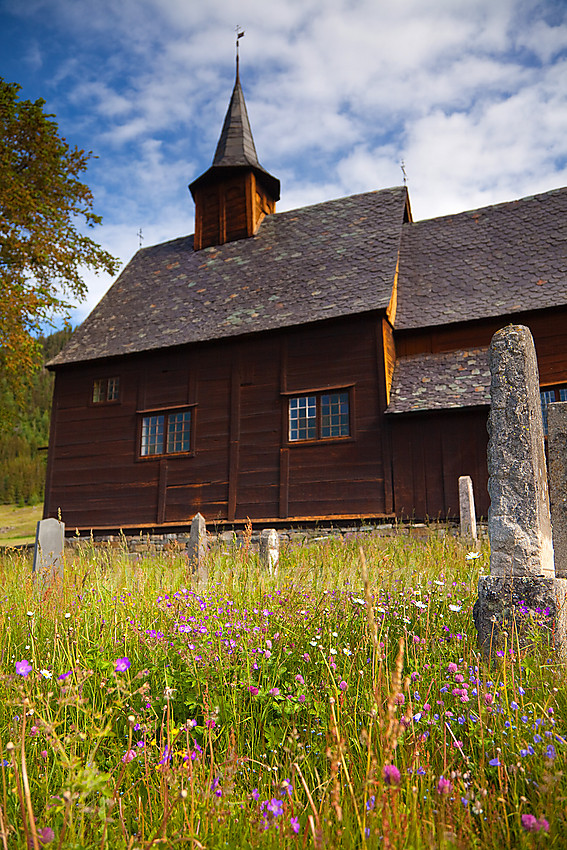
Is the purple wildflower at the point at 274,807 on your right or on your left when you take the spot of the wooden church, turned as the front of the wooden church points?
on your left

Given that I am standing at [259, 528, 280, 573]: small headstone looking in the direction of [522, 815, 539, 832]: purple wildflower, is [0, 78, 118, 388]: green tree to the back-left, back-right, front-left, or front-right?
back-right

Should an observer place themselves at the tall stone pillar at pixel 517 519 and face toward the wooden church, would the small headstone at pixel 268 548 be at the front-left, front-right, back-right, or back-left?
front-left

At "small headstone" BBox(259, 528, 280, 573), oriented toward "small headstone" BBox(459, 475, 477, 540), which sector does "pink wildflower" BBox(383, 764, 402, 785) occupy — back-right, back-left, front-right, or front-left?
back-right

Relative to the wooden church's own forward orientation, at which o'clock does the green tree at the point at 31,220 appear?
The green tree is roughly at 11 o'clock from the wooden church.

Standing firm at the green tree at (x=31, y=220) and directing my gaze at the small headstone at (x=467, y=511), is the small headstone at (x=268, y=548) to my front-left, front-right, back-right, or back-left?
front-right

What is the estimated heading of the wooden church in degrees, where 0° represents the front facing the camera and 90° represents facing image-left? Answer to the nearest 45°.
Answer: approximately 135°
